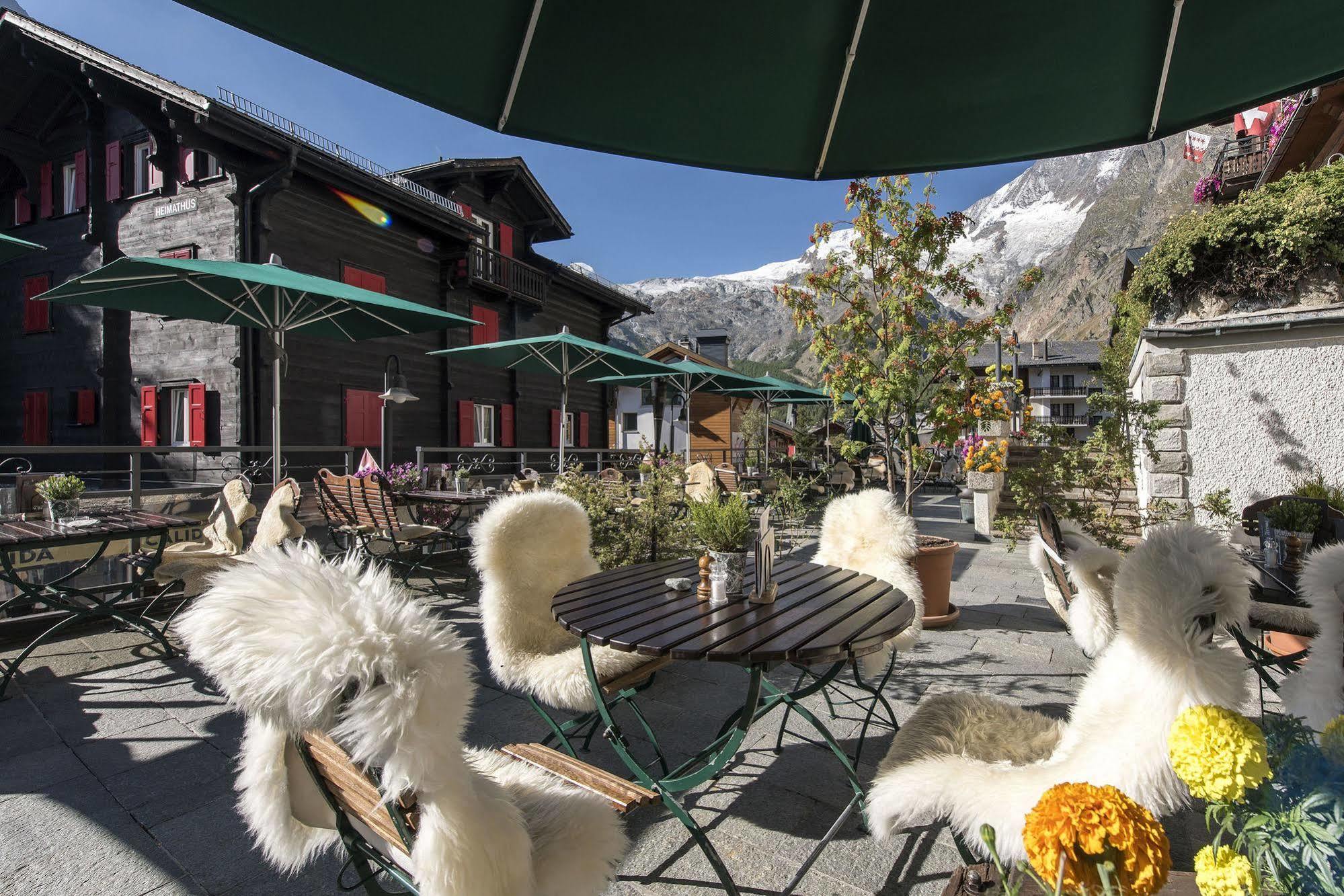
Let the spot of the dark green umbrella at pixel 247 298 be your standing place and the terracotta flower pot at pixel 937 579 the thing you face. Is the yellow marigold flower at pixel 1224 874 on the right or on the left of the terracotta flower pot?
right

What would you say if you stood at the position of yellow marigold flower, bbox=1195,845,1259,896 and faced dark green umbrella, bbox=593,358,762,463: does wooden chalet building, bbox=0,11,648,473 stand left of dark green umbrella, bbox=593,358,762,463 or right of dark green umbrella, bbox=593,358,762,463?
left

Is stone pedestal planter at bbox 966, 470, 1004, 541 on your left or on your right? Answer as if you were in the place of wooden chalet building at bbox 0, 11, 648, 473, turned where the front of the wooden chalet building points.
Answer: on your left

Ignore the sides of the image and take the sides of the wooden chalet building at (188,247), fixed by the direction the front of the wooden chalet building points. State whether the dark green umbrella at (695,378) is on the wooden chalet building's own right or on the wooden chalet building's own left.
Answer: on the wooden chalet building's own left

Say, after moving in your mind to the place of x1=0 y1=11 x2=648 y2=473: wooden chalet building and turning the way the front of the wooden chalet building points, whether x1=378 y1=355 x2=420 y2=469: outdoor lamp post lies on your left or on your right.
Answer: on your left
